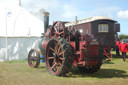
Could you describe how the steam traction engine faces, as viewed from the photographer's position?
facing away from the viewer and to the left of the viewer

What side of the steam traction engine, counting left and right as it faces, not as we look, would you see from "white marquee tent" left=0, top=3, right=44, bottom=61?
front
